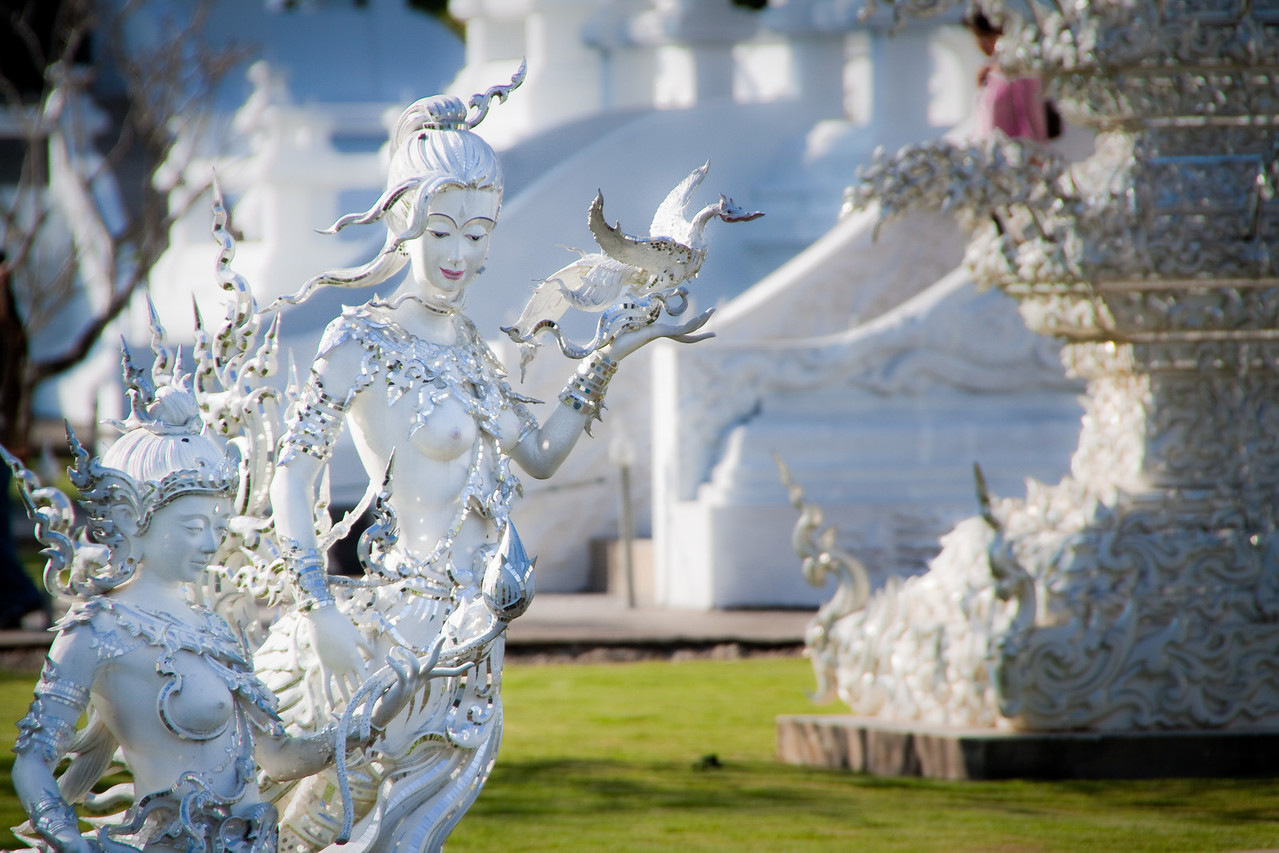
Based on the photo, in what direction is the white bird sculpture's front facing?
to the viewer's right

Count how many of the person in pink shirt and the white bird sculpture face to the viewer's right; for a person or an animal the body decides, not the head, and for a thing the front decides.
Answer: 1

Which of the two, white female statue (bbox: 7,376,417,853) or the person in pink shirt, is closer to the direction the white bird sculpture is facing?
the person in pink shirt

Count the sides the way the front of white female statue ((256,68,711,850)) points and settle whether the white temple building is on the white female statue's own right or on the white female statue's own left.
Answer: on the white female statue's own left

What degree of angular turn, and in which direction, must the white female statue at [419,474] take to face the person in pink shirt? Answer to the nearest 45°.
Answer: approximately 90° to its left

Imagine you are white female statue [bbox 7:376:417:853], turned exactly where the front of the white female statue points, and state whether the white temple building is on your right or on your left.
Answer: on your left

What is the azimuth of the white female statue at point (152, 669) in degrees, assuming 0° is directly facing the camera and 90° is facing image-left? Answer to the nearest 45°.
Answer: approximately 315°
